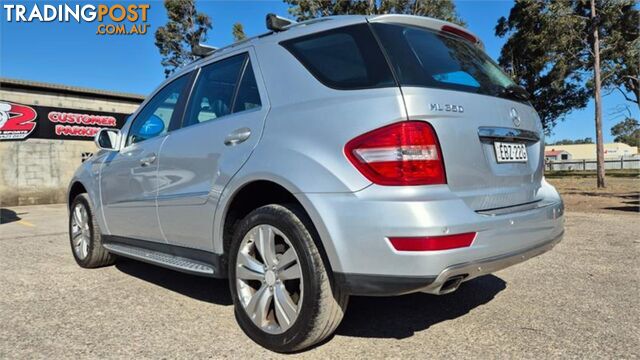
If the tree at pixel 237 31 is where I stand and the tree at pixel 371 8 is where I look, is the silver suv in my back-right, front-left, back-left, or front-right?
front-right

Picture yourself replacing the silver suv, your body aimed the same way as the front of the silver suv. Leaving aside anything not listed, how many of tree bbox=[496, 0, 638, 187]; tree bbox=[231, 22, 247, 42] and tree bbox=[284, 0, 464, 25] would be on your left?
0

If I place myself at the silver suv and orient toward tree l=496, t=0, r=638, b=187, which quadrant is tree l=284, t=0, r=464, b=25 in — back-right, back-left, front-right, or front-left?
front-left

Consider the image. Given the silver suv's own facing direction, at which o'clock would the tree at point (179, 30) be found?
The tree is roughly at 1 o'clock from the silver suv.

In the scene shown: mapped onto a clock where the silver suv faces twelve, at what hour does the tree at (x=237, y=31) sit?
The tree is roughly at 1 o'clock from the silver suv.

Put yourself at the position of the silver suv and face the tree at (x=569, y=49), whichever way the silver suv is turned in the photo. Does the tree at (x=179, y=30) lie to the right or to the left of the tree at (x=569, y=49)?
left

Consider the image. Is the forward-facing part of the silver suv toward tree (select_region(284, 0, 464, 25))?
no

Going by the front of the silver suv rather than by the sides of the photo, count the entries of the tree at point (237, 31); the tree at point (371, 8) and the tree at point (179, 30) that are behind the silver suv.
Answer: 0

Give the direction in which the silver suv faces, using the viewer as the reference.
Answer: facing away from the viewer and to the left of the viewer

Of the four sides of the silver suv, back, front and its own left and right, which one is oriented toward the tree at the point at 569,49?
right
